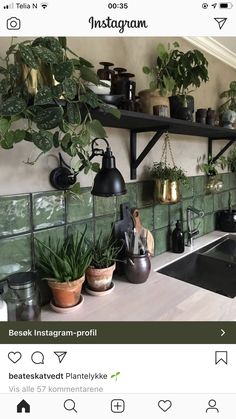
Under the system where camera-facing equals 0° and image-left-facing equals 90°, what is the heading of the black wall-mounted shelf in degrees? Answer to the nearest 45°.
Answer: approximately 315°
